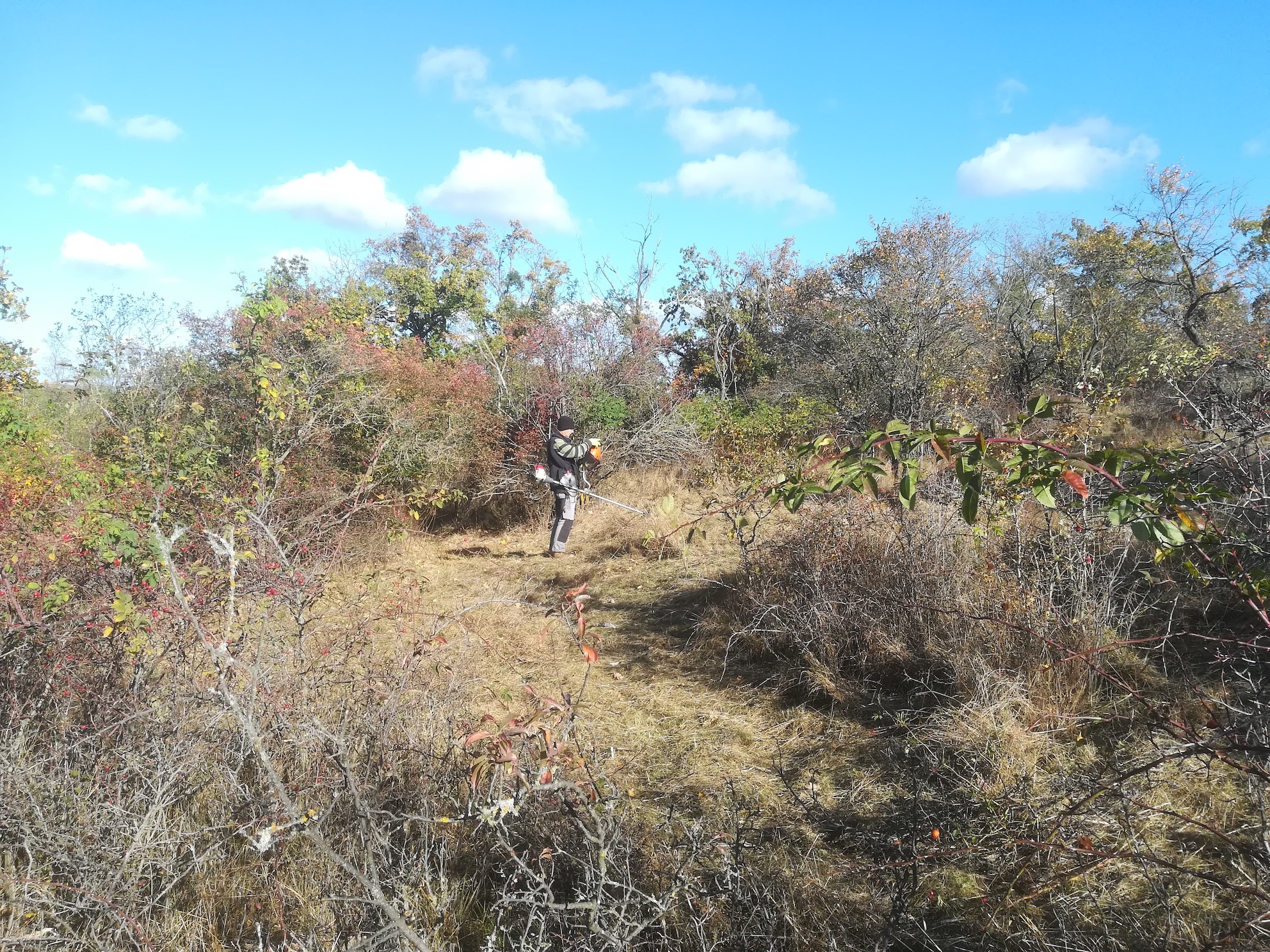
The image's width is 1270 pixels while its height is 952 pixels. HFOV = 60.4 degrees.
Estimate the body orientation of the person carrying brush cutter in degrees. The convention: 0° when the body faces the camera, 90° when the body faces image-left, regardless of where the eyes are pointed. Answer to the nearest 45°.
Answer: approximately 270°
